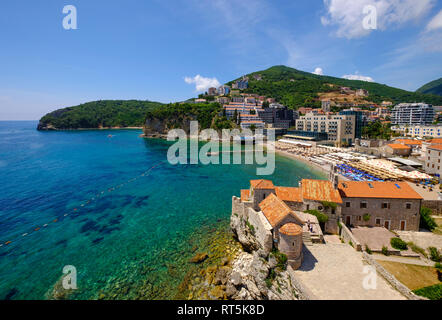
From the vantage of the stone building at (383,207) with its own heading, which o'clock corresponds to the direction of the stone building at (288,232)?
the stone building at (288,232) is roughly at 1 o'clock from the stone building at (383,207).

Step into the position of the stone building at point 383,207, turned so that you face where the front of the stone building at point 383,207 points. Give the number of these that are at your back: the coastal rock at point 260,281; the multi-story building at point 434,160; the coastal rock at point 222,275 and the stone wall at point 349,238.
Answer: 1

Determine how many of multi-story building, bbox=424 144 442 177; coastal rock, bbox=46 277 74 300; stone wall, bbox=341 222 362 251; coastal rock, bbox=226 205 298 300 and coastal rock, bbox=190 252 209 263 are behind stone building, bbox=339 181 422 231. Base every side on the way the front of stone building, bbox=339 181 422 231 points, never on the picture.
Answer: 1

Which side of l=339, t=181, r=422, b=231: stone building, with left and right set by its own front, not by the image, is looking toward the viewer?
front

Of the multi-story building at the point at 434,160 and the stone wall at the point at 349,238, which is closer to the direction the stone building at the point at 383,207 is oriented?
the stone wall

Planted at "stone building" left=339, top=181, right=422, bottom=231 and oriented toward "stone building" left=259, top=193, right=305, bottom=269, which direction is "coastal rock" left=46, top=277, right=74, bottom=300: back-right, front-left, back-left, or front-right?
front-right

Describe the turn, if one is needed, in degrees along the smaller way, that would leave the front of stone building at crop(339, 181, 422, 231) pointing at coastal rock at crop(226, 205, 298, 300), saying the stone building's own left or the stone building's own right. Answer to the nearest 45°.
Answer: approximately 45° to the stone building's own right

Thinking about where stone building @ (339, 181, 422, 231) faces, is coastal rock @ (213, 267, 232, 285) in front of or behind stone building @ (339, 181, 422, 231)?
in front

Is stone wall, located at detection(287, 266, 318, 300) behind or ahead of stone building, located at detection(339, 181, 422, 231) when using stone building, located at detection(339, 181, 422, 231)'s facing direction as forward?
ahead

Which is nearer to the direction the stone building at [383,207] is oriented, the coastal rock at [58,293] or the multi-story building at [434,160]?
the coastal rock

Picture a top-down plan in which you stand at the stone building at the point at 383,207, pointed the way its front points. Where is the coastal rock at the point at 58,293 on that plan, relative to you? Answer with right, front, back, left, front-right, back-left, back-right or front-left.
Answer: front-right

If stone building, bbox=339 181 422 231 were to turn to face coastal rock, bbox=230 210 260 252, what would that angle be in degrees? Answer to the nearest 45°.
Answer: approximately 45° to its right
